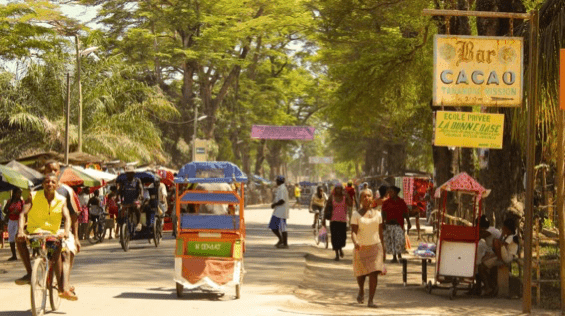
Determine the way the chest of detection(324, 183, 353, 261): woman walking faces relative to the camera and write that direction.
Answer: toward the camera

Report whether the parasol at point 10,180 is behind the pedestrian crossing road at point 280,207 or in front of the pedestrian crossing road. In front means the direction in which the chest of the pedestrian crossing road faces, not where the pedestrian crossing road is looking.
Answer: in front

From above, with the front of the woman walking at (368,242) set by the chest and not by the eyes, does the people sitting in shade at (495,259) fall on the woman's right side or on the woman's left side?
on the woman's left side

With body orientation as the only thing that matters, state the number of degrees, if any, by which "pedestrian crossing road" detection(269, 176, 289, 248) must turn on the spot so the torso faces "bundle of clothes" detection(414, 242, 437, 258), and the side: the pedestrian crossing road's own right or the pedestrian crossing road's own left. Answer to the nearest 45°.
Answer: approximately 90° to the pedestrian crossing road's own left

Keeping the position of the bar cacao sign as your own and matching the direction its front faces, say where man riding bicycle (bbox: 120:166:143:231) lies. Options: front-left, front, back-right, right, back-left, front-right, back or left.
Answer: back-right

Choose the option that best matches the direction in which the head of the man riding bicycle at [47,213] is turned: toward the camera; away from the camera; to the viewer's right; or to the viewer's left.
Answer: toward the camera

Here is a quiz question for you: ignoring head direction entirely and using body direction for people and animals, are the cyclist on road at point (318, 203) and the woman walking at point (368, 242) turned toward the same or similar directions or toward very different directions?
same or similar directions

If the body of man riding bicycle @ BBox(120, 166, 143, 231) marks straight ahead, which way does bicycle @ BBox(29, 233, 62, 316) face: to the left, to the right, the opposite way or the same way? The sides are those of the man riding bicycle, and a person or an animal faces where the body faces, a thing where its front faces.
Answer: the same way

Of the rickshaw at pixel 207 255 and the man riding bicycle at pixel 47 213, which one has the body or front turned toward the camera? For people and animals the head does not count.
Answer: the man riding bicycle

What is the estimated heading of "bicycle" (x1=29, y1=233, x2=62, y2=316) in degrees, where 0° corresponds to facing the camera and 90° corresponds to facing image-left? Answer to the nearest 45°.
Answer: approximately 0°

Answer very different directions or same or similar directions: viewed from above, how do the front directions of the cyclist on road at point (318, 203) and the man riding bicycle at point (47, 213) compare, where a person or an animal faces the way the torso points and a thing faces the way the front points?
same or similar directions

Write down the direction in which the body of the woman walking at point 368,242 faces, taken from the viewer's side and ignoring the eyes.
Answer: toward the camera

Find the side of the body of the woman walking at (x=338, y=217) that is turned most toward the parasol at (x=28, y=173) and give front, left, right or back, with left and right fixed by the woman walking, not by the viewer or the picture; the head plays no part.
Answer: right

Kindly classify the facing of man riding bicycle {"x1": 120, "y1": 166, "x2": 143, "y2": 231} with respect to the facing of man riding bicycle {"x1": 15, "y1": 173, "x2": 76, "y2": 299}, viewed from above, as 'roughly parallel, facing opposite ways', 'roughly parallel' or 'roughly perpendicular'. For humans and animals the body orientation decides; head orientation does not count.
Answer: roughly parallel

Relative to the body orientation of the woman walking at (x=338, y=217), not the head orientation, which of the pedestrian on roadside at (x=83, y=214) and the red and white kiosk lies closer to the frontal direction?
the red and white kiosk

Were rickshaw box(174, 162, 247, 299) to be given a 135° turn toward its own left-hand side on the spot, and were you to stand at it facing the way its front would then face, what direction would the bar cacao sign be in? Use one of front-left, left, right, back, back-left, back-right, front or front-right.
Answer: back-left

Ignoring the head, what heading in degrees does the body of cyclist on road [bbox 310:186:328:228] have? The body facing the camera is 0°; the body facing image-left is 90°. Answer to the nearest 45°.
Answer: approximately 0°

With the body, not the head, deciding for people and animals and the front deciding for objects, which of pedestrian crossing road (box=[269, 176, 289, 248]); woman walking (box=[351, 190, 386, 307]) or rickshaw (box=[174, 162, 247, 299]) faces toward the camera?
the woman walking
